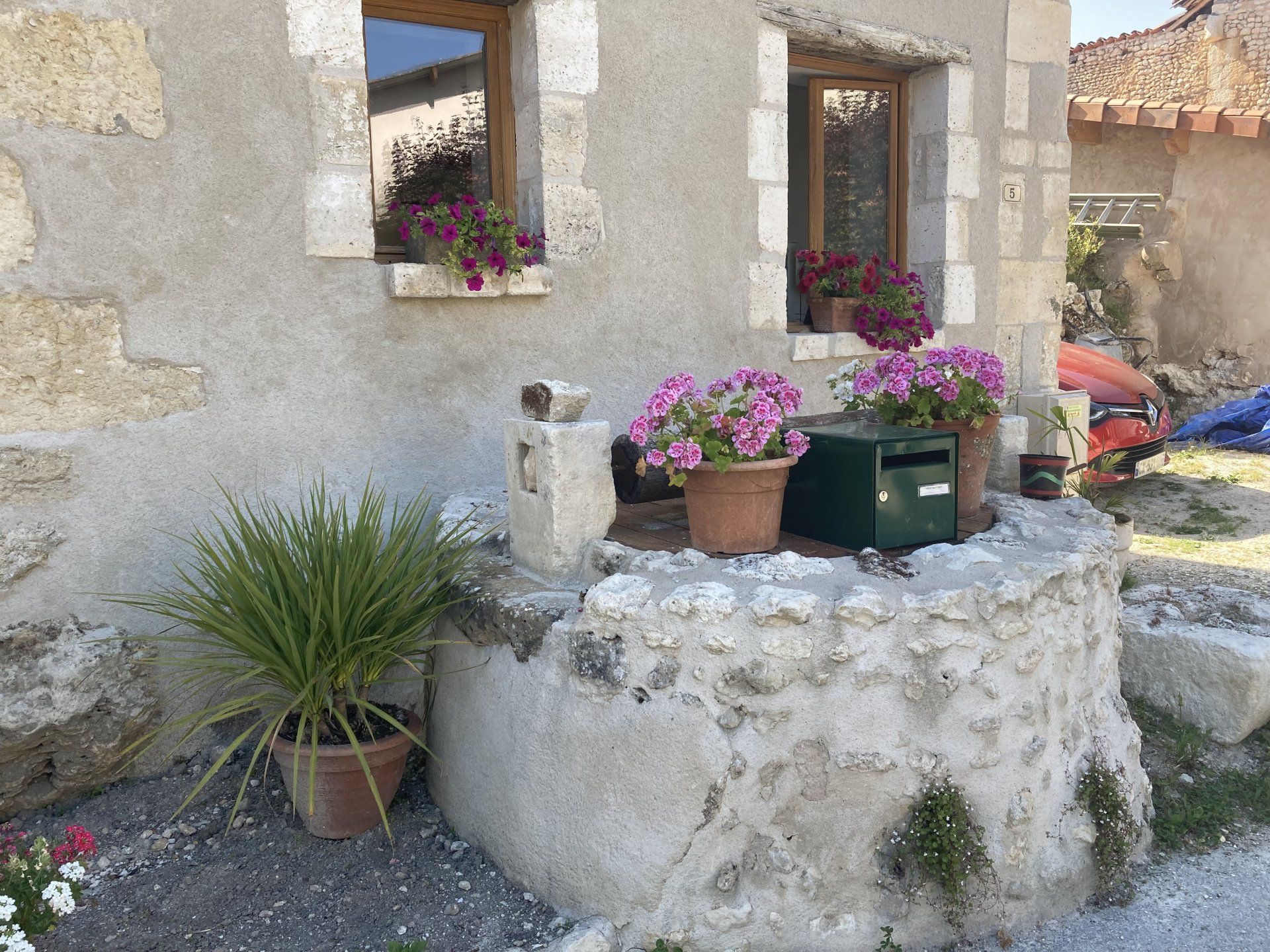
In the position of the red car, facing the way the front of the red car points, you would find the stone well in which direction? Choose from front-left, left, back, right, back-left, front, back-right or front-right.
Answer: front-right

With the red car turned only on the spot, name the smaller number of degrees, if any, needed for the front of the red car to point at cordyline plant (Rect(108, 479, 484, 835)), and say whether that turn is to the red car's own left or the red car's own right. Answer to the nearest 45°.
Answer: approximately 45° to the red car's own right

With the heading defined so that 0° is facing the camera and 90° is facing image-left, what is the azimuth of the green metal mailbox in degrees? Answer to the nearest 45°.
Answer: approximately 315°

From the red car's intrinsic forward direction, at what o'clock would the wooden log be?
The wooden log is roughly at 2 o'clock from the red car.

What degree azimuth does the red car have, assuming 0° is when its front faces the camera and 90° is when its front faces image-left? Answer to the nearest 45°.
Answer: approximately 315°

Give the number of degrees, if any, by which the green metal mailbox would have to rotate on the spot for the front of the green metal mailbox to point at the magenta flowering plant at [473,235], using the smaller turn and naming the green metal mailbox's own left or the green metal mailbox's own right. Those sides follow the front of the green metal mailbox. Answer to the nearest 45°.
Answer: approximately 135° to the green metal mailbox's own right

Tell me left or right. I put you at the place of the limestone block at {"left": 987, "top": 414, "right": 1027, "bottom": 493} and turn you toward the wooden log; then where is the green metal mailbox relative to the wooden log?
left

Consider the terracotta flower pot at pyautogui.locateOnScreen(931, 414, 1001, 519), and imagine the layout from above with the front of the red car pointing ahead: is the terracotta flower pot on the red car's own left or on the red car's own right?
on the red car's own right

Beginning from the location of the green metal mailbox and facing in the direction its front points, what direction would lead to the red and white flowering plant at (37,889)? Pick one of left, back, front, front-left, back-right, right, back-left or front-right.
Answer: right

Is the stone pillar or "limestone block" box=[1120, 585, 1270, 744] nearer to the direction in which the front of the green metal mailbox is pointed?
the limestone block
